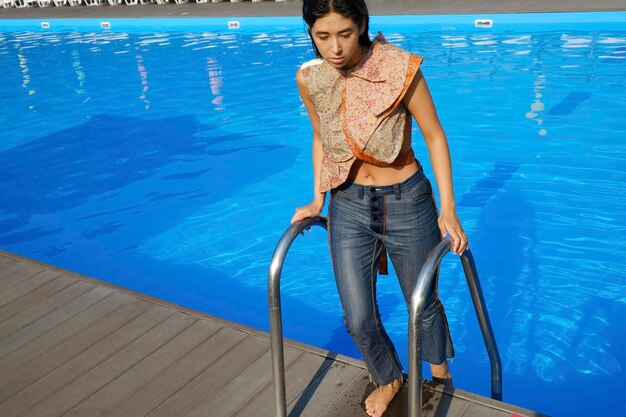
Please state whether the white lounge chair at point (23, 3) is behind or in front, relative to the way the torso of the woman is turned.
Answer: behind

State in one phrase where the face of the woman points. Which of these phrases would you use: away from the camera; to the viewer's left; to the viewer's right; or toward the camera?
toward the camera

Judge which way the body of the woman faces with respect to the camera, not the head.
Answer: toward the camera
